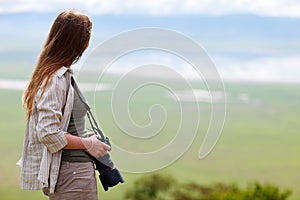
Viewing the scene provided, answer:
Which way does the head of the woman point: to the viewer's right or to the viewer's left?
to the viewer's right

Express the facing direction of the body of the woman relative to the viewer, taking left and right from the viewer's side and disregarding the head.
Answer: facing to the right of the viewer
